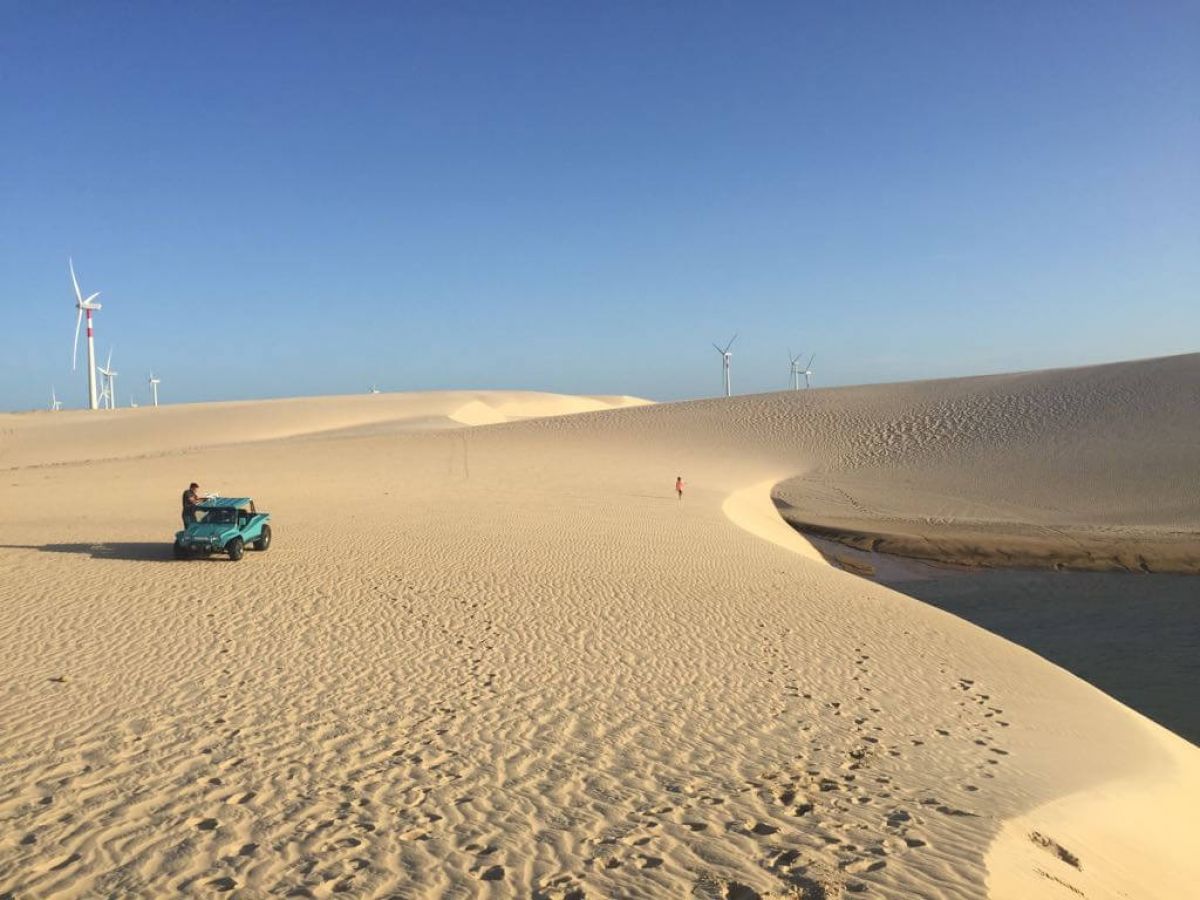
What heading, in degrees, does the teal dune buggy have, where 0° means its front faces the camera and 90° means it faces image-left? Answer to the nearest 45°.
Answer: approximately 45°

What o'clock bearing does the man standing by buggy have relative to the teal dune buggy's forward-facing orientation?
The man standing by buggy is roughly at 3 o'clock from the teal dune buggy.
